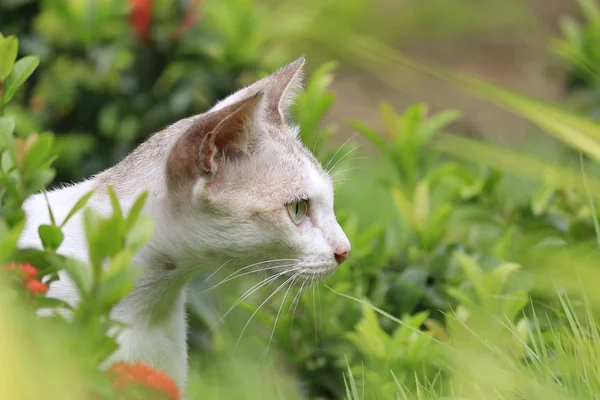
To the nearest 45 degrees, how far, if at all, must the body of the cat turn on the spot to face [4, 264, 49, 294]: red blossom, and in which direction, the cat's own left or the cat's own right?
approximately 135° to the cat's own right

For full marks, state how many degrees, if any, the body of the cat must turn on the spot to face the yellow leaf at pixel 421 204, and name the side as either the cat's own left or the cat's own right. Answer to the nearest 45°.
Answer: approximately 45° to the cat's own left

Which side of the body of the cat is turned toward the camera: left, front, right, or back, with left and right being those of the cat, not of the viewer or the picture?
right

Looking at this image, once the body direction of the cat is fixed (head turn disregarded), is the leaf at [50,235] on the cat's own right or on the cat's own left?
on the cat's own right

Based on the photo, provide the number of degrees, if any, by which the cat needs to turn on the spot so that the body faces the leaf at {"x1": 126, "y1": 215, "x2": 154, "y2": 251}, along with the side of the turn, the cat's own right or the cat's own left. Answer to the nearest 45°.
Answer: approximately 90° to the cat's own right

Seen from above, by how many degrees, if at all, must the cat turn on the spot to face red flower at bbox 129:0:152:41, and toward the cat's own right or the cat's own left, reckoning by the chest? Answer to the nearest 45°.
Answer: approximately 90° to the cat's own left

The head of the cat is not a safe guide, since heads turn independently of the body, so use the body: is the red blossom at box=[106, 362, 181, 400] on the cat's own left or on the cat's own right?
on the cat's own right

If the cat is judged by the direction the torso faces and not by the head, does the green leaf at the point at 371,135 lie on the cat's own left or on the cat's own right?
on the cat's own left
